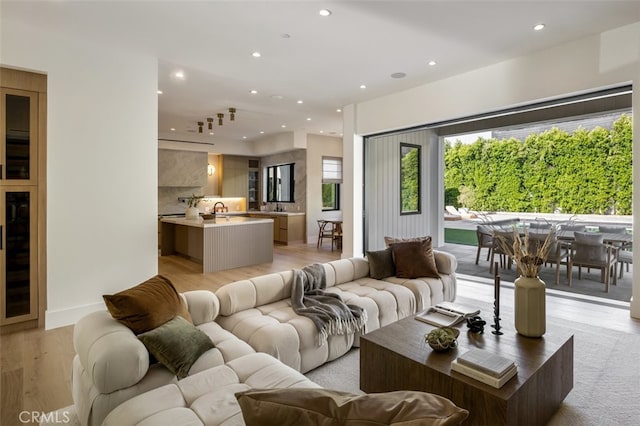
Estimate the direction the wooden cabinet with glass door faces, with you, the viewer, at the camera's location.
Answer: facing the viewer and to the right of the viewer

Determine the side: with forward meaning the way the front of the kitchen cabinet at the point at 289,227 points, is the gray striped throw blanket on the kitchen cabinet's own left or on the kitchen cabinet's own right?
on the kitchen cabinet's own left

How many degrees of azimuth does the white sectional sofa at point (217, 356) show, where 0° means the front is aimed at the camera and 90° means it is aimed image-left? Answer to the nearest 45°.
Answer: approximately 315°

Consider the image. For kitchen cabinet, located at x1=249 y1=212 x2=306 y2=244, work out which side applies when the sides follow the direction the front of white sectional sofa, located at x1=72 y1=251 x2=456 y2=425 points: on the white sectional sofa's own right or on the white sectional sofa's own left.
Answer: on the white sectional sofa's own left

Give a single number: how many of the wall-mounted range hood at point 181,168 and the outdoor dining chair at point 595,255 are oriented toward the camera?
1

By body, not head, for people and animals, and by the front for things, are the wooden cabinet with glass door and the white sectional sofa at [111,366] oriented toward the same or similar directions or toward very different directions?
same or similar directions

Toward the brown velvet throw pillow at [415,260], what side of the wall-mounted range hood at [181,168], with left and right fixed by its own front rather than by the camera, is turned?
front

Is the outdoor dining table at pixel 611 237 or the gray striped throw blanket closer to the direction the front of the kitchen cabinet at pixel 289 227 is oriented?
the gray striped throw blanket

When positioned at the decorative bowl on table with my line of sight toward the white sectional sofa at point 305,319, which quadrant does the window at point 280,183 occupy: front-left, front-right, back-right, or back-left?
front-right

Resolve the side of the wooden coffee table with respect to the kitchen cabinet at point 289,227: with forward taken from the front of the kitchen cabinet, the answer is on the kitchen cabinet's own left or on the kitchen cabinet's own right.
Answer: on the kitchen cabinet's own left

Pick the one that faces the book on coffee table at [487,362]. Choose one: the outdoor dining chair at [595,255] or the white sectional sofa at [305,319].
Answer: the white sectional sofa

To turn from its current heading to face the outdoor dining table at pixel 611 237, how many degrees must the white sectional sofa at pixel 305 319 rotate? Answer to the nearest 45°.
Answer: approximately 90° to its left

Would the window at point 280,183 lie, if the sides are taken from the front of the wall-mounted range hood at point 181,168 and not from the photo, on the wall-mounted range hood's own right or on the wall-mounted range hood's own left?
on the wall-mounted range hood's own left

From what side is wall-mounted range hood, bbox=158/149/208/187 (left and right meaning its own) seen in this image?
front

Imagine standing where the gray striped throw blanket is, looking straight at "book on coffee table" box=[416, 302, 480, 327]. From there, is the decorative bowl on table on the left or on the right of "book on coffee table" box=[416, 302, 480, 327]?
right

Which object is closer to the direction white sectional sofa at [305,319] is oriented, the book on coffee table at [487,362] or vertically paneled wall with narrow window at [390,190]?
the book on coffee table
